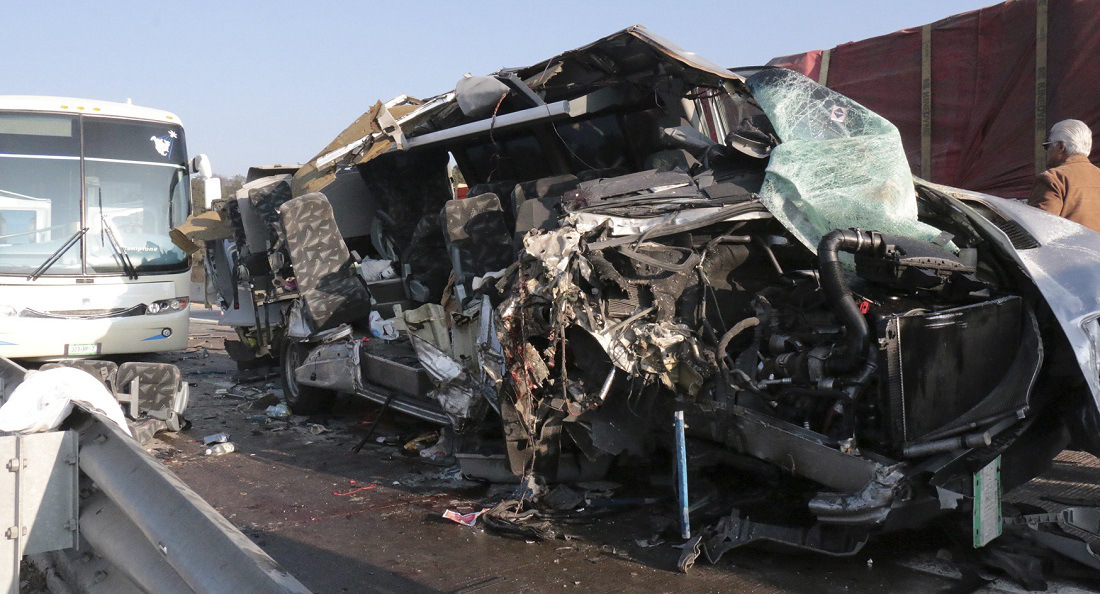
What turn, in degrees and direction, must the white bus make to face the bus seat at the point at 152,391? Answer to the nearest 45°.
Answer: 0° — it already faces it

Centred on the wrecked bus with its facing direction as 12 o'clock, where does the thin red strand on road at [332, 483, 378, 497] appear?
The thin red strand on road is roughly at 3 o'clock from the wrecked bus.

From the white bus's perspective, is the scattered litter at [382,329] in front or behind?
in front

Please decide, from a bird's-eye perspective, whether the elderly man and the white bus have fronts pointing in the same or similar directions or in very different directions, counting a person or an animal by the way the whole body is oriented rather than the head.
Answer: very different directions

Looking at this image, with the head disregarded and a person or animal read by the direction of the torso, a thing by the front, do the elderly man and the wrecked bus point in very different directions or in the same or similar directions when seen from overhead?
very different directions

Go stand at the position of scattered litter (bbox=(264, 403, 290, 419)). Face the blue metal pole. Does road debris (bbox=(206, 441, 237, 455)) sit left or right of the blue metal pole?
right

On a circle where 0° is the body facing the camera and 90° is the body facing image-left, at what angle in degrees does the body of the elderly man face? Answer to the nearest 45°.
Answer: approximately 135°

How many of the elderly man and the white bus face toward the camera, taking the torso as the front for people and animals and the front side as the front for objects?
1

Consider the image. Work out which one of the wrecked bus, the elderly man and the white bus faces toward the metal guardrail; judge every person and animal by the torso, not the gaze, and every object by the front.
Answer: the white bus

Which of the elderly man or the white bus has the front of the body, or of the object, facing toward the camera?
the white bus

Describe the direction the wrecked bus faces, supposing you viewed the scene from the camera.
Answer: facing the viewer and to the right of the viewer

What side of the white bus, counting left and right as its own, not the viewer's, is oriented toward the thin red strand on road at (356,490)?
front

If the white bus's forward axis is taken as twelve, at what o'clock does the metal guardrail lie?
The metal guardrail is roughly at 12 o'clock from the white bus.

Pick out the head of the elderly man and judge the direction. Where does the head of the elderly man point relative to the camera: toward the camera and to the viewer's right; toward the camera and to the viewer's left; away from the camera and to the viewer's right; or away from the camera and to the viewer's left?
away from the camera and to the viewer's left

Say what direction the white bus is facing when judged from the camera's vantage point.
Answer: facing the viewer

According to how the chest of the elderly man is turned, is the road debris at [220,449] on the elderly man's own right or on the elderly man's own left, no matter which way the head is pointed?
on the elderly man's own left

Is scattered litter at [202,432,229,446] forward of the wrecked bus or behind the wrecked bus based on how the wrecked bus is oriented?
behind
